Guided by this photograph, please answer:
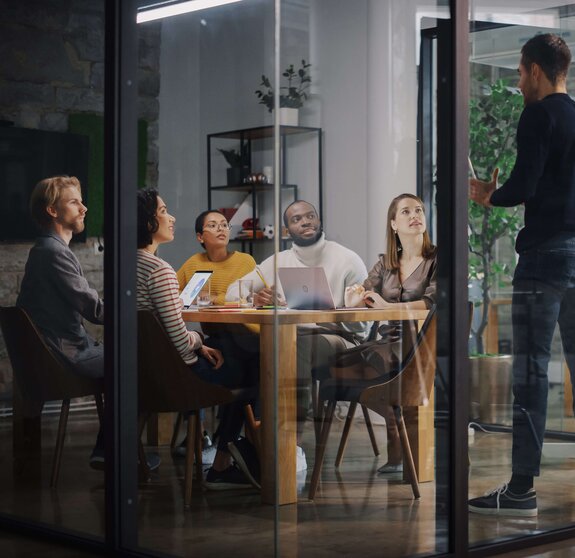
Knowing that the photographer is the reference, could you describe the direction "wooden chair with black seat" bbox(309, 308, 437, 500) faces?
facing to the left of the viewer

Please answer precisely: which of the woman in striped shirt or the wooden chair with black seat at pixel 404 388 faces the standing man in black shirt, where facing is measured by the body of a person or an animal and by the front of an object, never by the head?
the woman in striped shirt

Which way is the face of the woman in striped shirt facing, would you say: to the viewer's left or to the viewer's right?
to the viewer's right

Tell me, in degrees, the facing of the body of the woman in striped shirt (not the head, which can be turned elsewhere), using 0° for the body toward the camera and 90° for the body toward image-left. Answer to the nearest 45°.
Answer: approximately 270°

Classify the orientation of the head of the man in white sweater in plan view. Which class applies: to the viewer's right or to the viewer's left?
to the viewer's right

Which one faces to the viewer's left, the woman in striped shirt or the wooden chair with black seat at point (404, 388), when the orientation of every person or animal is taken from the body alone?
the wooden chair with black seat

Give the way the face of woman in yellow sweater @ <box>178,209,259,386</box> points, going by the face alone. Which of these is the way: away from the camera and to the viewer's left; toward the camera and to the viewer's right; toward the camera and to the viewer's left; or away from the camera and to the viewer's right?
toward the camera and to the viewer's right

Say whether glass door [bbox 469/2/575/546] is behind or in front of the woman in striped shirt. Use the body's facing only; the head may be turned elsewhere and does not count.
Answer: in front

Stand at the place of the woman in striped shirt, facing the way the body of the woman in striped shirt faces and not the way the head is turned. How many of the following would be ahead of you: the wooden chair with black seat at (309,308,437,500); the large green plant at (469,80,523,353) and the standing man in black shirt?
3

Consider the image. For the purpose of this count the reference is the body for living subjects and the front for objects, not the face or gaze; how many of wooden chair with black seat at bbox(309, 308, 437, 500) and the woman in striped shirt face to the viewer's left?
1
